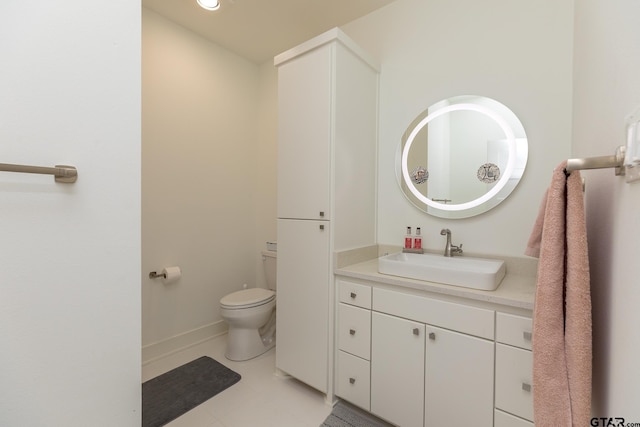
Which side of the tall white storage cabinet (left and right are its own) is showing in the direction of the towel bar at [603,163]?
left

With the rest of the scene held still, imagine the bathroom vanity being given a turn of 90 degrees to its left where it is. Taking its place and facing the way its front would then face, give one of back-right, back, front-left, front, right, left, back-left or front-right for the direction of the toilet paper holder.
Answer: back-right

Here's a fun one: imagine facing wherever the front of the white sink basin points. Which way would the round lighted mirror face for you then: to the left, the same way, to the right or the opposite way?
the same way

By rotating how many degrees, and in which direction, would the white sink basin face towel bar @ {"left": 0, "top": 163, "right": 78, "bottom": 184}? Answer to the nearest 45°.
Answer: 0° — it already faces it

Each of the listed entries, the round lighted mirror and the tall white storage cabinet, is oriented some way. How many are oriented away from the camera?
0

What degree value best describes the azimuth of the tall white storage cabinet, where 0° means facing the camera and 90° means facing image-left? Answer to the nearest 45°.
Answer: approximately 45°

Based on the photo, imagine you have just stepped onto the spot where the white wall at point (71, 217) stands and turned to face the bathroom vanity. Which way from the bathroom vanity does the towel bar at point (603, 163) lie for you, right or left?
right

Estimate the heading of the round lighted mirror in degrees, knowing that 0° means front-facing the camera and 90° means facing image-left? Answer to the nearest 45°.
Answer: approximately 45°

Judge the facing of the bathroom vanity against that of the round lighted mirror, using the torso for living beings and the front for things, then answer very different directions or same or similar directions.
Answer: same or similar directions

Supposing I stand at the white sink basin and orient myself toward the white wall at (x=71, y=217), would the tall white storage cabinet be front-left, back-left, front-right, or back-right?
front-right

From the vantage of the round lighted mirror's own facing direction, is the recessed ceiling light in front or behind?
in front

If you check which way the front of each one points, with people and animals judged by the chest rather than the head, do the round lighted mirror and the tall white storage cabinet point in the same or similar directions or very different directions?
same or similar directions

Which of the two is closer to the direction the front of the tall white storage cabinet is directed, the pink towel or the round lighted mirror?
the pink towel

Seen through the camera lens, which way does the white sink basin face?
facing the viewer and to the left of the viewer

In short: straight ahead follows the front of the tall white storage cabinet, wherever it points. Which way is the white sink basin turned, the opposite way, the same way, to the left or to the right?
the same way

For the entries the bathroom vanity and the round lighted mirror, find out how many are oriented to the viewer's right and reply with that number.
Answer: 0

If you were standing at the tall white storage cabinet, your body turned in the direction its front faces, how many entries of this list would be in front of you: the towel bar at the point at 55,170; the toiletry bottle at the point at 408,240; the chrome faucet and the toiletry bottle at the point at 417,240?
1
